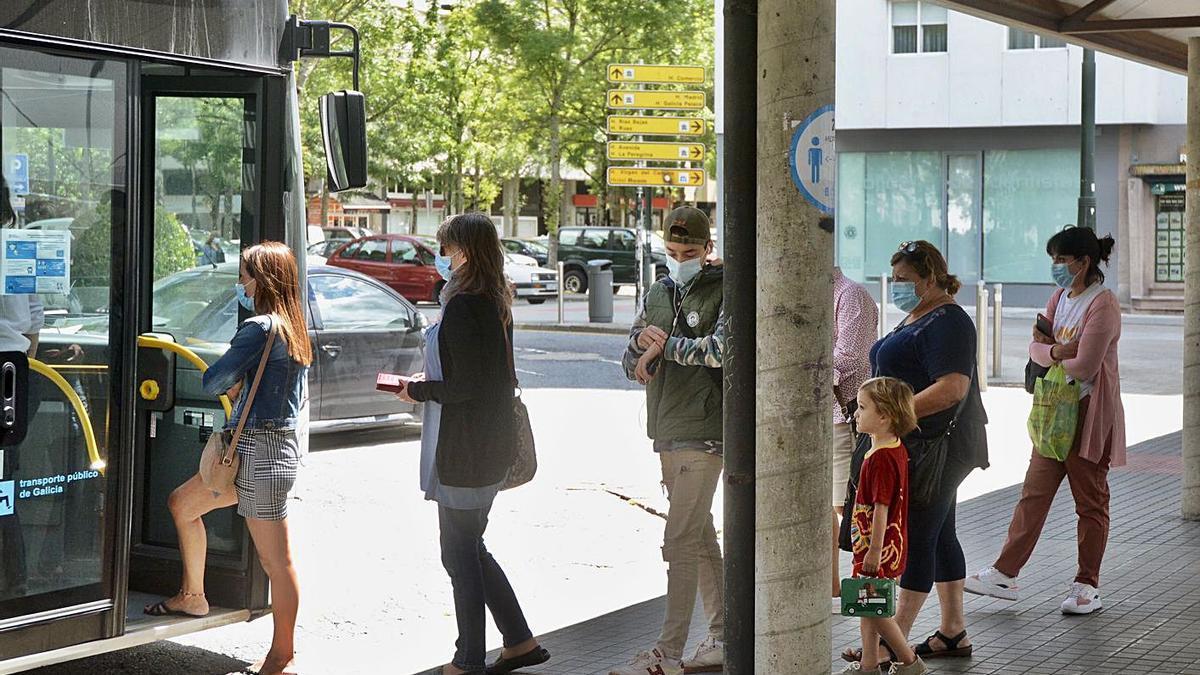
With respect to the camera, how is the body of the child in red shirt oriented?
to the viewer's left

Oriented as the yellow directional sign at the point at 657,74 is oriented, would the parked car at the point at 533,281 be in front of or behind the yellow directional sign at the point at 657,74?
behind

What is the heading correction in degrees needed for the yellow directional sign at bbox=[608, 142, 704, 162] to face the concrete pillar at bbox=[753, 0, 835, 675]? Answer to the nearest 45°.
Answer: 0° — it already faces it

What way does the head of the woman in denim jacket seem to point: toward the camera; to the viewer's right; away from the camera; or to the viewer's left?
to the viewer's left

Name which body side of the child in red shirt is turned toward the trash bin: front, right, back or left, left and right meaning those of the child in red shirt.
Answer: right

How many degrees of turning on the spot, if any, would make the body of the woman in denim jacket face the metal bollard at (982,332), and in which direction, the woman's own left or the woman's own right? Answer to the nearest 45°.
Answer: approximately 135° to the woman's own right

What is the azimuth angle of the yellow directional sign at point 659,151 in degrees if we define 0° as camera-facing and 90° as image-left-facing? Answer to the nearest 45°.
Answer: approximately 0°

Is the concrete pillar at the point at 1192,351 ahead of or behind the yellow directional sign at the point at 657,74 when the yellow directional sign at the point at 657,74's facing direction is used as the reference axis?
ahead

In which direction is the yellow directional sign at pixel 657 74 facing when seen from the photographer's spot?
facing the viewer

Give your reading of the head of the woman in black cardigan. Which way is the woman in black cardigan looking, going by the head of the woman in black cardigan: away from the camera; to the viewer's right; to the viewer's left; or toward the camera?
to the viewer's left

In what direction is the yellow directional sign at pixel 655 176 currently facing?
toward the camera

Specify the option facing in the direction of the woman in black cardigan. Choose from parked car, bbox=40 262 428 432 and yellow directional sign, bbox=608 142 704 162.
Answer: the yellow directional sign

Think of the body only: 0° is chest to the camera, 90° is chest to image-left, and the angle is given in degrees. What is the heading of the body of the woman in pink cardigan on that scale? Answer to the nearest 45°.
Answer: approximately 45°
